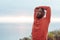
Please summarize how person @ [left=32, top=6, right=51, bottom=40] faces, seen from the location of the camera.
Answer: facing the viewer and to the left of the viewer
